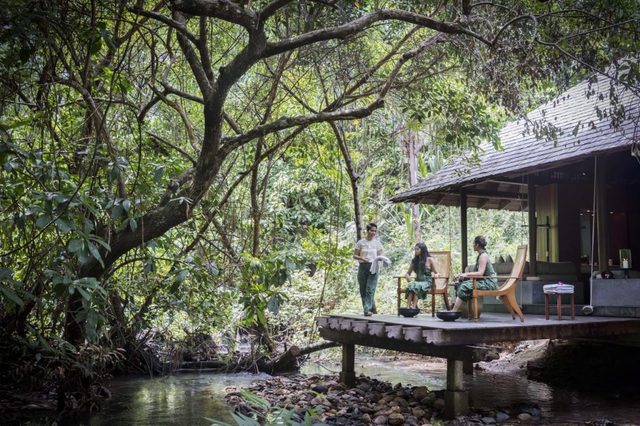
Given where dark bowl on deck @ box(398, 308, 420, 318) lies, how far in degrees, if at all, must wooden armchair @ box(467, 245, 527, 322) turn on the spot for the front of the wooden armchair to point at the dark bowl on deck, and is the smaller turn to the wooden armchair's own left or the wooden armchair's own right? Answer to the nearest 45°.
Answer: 0° — it already faces it

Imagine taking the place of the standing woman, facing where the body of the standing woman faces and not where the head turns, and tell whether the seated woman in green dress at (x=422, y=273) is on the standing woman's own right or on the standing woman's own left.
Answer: on the standing woman's own left

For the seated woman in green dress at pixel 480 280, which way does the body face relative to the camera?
to the viewer's left

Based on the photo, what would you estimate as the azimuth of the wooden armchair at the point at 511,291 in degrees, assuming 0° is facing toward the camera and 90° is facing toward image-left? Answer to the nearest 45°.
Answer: approximately 90°

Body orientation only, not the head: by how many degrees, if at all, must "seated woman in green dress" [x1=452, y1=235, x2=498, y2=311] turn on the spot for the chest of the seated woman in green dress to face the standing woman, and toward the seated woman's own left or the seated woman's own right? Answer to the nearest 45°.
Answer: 0° — they already face them

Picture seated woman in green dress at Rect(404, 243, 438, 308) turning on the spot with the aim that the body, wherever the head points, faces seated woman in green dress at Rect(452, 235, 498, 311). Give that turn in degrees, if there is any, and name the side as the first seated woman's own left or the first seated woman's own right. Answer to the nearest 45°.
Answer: approximately 90° to the first seated woman's own left
